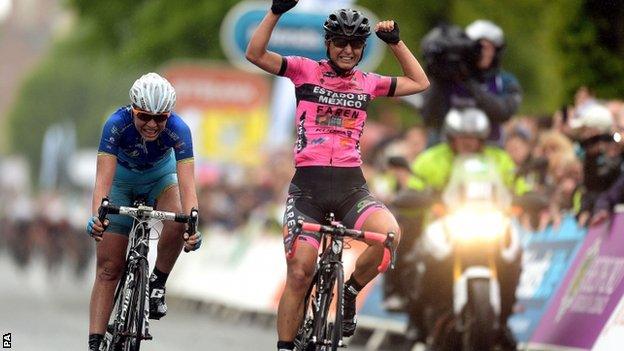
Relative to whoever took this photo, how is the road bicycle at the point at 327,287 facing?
facing the viewer

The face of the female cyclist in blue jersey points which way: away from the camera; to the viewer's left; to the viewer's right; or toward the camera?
toward the camera

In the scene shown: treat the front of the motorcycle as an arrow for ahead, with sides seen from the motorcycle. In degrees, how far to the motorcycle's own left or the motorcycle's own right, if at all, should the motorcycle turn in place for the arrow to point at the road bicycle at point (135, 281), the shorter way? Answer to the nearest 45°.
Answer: approximately 45° to the motorcycle's own right

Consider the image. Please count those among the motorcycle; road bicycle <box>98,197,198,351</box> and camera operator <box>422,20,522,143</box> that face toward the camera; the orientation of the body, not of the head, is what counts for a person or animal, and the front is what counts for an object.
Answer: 3

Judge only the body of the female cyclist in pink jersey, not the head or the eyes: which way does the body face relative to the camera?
toward the camera

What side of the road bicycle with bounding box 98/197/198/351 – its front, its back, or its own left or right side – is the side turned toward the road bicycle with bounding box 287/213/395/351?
left

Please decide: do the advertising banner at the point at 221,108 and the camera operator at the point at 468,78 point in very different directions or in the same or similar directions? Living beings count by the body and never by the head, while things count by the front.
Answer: same or similar directions

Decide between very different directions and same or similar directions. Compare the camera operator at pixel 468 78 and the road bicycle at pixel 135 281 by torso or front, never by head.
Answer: same or similar directions

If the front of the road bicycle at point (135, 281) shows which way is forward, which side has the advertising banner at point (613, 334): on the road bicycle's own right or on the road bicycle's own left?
on the road bicycle's own left

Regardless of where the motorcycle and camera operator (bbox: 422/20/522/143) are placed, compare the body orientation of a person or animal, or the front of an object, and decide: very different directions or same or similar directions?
same or similar directions

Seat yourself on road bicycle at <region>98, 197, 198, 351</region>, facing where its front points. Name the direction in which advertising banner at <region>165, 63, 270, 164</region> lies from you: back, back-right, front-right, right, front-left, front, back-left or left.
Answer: back

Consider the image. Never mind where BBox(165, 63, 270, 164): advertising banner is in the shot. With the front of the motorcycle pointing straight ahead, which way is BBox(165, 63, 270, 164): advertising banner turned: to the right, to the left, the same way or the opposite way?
the same way

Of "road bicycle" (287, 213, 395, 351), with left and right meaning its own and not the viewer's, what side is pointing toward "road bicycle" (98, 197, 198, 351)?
right

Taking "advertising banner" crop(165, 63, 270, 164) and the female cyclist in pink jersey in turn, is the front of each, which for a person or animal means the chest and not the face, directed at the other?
no

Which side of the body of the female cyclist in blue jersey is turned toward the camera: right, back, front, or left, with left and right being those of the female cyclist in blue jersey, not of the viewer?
front

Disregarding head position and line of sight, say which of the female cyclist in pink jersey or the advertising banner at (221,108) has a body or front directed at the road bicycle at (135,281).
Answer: the advertising banner
